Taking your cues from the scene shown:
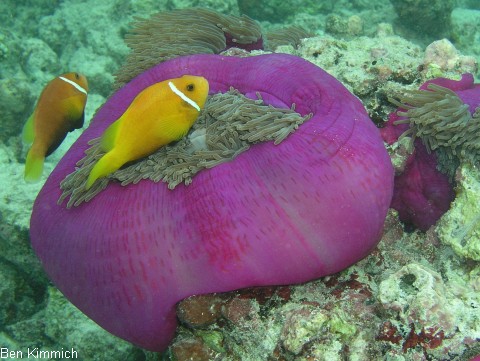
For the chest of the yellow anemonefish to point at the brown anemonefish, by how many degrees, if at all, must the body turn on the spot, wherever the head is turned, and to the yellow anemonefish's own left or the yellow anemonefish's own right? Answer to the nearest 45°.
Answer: approximately 135° to the yellow anemonefish's own left

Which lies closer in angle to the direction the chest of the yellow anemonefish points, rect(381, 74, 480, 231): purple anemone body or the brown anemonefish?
the purple anemone body

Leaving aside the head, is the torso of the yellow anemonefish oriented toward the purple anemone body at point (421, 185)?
yes

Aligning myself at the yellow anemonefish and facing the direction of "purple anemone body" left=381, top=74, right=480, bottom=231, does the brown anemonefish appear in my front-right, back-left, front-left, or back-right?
back-left

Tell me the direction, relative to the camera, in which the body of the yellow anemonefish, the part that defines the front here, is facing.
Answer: to the viewer's right
